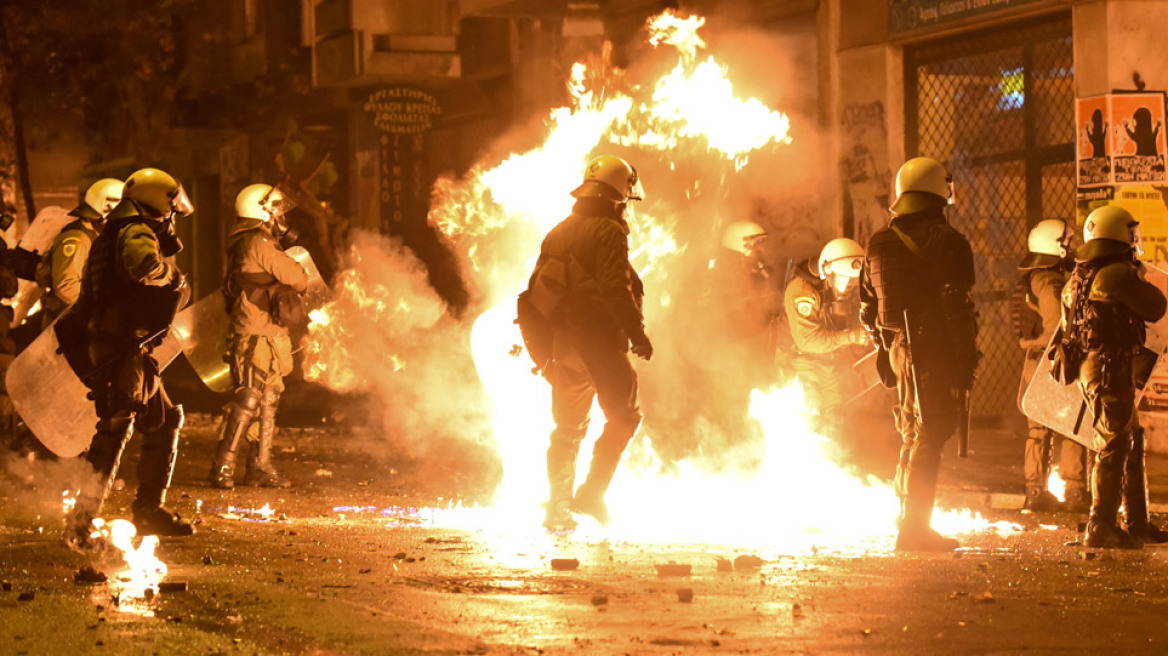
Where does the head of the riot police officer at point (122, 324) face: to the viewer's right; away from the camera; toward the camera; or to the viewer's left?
to the viewer's right

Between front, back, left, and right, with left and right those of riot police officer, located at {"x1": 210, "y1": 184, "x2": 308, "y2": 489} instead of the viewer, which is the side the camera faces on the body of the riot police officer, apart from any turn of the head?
right

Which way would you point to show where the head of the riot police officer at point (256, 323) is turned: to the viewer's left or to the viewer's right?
to the viewer's right

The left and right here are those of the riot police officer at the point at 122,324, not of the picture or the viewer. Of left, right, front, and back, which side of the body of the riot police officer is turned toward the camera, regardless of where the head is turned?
right

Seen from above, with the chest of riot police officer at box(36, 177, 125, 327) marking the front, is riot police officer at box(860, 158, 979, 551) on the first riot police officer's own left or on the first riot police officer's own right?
on the first riot police officer's own right

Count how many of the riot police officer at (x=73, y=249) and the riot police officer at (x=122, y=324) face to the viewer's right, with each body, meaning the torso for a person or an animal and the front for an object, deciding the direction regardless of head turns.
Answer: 2

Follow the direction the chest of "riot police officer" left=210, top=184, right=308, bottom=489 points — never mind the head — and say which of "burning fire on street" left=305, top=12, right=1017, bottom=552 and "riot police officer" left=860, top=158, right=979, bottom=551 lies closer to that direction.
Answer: the burning fire on street

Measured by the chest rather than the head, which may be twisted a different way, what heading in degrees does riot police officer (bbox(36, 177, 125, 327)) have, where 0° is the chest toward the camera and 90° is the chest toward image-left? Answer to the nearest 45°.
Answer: approximately 270°

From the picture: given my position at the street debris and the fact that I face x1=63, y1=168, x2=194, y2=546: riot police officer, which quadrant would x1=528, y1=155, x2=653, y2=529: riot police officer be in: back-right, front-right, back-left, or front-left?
front-right

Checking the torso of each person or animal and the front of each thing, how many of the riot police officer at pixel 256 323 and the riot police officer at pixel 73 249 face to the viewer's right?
2

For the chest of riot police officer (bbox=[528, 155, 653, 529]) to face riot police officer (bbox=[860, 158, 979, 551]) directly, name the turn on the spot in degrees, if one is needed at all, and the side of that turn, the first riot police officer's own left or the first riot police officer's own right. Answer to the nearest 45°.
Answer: approximately 90° to the first riot police officer's own right

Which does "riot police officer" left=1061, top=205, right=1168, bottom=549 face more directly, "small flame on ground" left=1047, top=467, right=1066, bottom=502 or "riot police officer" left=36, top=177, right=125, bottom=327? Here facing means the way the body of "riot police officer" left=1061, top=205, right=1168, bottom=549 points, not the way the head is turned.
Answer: the small flame on ground

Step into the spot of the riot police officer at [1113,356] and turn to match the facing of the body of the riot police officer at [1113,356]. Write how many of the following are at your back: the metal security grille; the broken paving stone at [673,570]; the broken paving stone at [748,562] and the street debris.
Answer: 3

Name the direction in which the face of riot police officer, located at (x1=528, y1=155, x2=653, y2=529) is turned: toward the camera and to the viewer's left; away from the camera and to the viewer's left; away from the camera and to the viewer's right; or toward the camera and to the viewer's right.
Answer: away from the camera and to the viewer's right

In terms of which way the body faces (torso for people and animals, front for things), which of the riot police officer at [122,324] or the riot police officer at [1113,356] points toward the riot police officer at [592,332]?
the riot police officer at [122,324]

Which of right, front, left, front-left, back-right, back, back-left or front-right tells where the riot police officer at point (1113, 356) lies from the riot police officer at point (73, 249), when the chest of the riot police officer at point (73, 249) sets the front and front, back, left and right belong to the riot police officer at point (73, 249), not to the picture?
front-right

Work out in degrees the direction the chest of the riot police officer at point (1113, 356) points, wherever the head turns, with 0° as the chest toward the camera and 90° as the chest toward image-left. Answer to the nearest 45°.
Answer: approximately 225°
